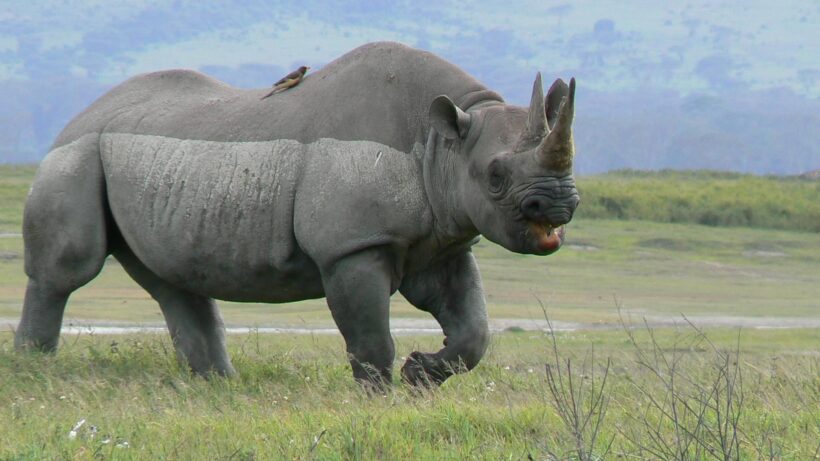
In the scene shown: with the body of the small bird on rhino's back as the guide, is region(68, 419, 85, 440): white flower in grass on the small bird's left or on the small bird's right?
on the small bird's right

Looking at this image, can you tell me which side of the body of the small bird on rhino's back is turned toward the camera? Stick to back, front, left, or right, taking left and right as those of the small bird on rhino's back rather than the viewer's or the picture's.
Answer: right
